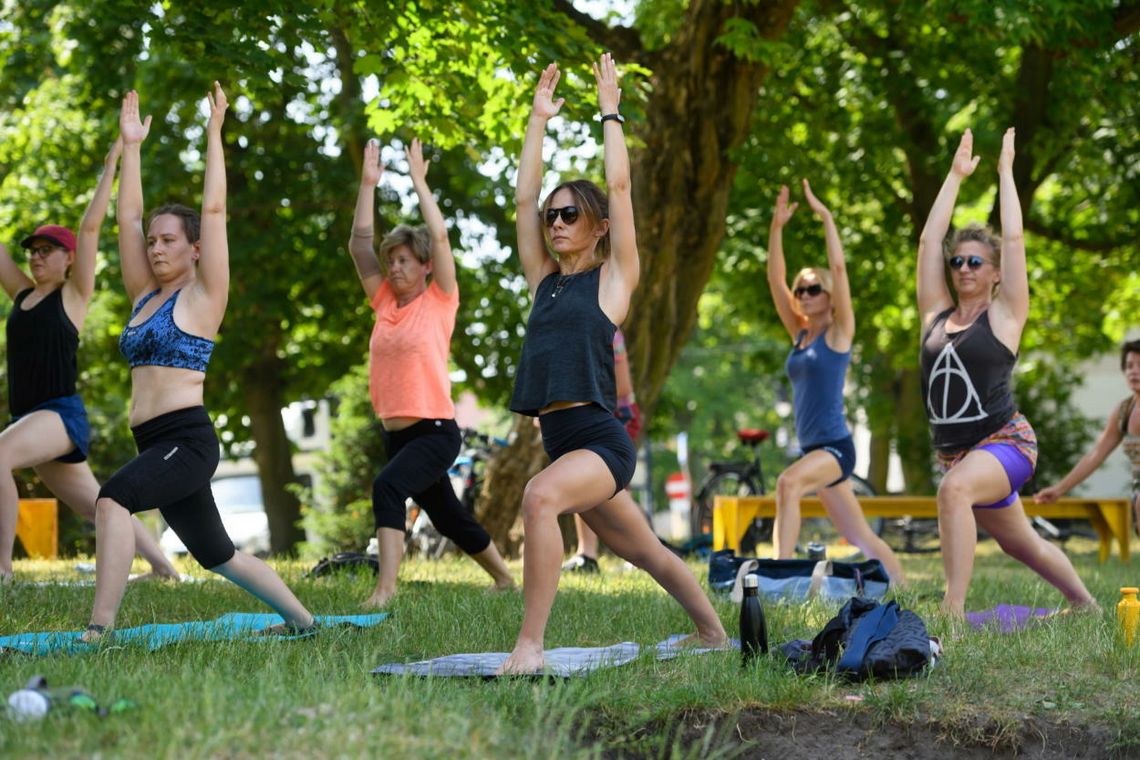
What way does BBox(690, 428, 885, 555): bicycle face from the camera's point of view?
to the viewer's right

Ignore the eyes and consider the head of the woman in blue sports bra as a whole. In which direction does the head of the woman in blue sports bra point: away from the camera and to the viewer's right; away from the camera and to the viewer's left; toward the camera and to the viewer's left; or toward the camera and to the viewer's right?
toward the camera and to the viewer's left

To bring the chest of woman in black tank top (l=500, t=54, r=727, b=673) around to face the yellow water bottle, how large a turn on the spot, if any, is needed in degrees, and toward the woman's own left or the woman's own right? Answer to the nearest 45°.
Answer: approximately 135° to the woman's own left

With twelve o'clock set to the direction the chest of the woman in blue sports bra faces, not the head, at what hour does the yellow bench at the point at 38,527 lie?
The yellow bench is roughly at 4 o'clock from the woman in blue sports bra.

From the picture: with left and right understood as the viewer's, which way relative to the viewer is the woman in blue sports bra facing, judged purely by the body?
facing the viewer and to the left of the viewer
